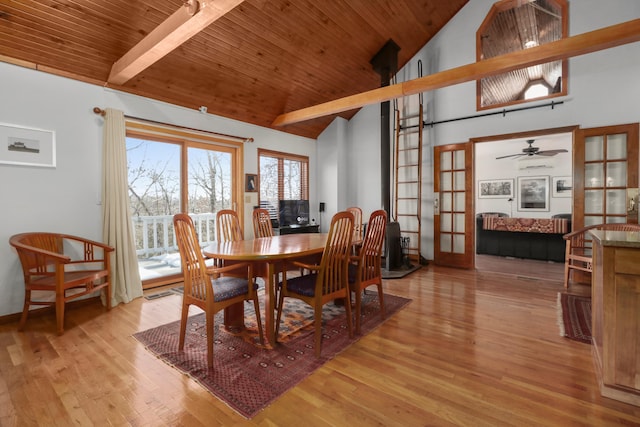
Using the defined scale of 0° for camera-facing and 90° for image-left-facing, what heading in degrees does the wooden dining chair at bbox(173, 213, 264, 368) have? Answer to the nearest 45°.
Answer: approximately 225°

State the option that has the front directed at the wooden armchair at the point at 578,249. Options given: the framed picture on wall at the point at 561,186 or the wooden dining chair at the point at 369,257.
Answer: the framed picture on wall

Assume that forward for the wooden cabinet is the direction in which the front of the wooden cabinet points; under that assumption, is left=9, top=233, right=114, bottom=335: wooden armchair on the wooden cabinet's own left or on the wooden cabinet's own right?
on the wooden cabinet's own right

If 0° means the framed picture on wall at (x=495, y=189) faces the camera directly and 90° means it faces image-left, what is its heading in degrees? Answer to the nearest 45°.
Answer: approximately 0°

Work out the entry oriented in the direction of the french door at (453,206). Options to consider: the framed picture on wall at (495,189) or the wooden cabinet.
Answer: the framed picture on wall

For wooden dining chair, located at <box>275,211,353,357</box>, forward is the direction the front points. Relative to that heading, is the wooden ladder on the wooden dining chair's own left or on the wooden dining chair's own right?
on the wooden dining chair's own right

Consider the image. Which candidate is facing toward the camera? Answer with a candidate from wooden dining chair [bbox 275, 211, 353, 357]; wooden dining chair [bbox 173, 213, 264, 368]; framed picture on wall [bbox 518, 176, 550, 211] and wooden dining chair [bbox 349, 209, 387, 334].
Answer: the framed picture on wall

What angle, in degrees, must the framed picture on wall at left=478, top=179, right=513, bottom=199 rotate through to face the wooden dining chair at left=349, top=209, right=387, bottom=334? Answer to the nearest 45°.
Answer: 0° — it already faces it
